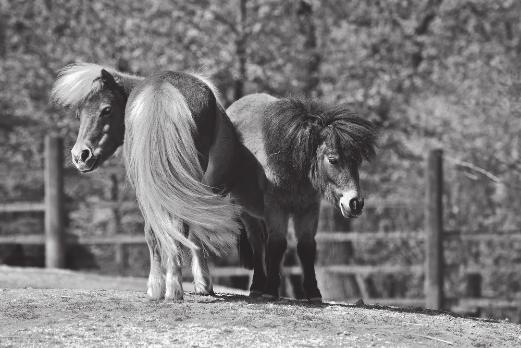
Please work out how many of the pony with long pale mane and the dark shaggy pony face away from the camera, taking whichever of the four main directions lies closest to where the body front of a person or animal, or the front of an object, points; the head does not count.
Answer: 1

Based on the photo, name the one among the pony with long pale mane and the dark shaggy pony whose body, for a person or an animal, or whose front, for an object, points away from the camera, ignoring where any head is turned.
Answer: the pony with long pale mane

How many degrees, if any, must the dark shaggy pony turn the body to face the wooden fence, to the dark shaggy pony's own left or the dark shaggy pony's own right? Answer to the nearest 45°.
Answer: approximately 135° to the dark shaggy pony's own left

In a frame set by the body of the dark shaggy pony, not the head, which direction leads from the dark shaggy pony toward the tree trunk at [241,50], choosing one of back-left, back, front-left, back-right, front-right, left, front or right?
back-left

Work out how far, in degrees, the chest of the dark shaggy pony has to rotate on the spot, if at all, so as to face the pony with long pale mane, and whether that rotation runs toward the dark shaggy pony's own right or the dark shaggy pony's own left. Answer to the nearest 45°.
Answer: approximately 90° to the dark shaggy pony's own right

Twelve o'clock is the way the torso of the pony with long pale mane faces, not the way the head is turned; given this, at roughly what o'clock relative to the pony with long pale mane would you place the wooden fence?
The wooden fence is roughly at 1 o'clock from the pony with long pale mane.

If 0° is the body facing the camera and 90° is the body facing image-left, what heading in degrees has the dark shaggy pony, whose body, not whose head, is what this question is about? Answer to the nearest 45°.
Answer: approximately 315°

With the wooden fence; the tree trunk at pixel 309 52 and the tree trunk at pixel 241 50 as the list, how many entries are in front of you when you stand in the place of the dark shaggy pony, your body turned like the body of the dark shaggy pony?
0

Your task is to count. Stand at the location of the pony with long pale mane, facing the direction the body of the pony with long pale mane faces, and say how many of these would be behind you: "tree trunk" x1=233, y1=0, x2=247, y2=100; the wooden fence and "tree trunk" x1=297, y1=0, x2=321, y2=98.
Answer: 0

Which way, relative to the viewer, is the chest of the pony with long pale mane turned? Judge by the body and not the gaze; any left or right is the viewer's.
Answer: facing away from the viewer

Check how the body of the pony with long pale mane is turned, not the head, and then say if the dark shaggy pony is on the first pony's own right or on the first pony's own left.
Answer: on the first pony's own right

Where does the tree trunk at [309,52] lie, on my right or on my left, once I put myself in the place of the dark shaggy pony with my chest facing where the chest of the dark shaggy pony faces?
on my left
